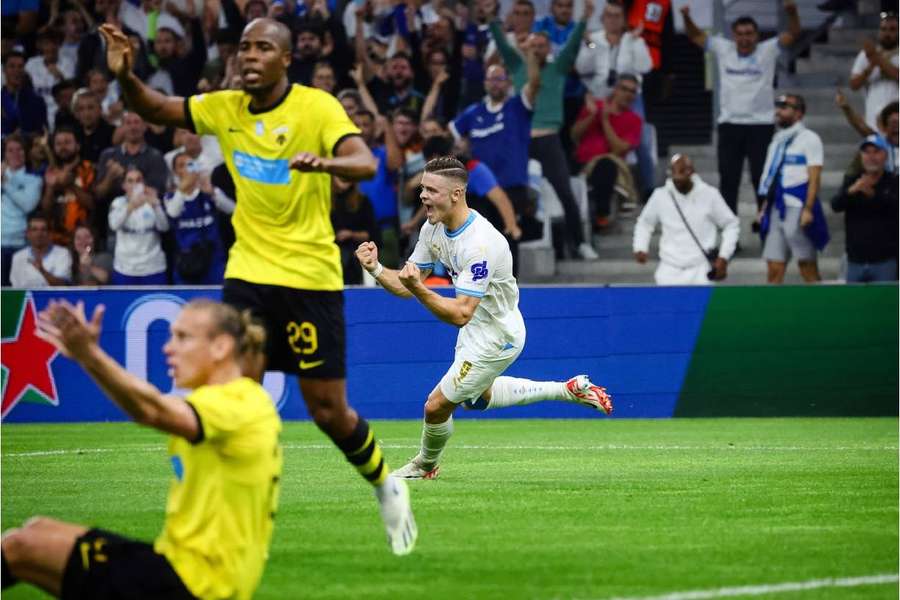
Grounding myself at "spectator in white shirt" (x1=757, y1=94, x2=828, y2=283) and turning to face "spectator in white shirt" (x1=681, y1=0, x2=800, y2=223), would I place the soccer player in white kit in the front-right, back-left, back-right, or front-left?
back-left

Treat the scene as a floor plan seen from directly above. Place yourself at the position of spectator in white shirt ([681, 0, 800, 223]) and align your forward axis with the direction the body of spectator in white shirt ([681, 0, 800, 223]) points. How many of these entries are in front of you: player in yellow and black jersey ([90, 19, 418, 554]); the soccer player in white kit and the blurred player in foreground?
3

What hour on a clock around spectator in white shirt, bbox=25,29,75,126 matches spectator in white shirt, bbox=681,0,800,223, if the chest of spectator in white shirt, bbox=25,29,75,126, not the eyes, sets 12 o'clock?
spectator in white shirt, bbox=681,0,800,223 is roughly at 10 o'clock from spectator in white shirt, bbox=25,29,75,126.

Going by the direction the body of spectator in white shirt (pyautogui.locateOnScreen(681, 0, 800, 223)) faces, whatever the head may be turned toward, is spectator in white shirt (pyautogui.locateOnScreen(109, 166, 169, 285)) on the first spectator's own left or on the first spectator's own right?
on the first spectator's own right

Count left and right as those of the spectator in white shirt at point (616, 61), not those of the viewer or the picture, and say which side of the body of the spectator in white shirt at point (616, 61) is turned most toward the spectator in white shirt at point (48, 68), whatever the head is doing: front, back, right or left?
right

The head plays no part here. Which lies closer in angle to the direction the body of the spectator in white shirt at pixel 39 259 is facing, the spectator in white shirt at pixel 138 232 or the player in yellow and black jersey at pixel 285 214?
the player in yellow and black jersey

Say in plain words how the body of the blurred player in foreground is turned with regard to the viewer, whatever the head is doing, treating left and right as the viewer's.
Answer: facing to the left of the viewer

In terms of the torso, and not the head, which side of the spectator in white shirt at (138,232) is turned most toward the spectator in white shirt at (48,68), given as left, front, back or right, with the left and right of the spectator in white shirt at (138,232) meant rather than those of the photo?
back

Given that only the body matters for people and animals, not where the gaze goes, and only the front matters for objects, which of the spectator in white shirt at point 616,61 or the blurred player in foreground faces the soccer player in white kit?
the spectator in white shirt

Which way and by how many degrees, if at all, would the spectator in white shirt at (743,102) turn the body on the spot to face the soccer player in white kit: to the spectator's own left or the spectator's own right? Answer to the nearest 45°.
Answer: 0° — they already face them
